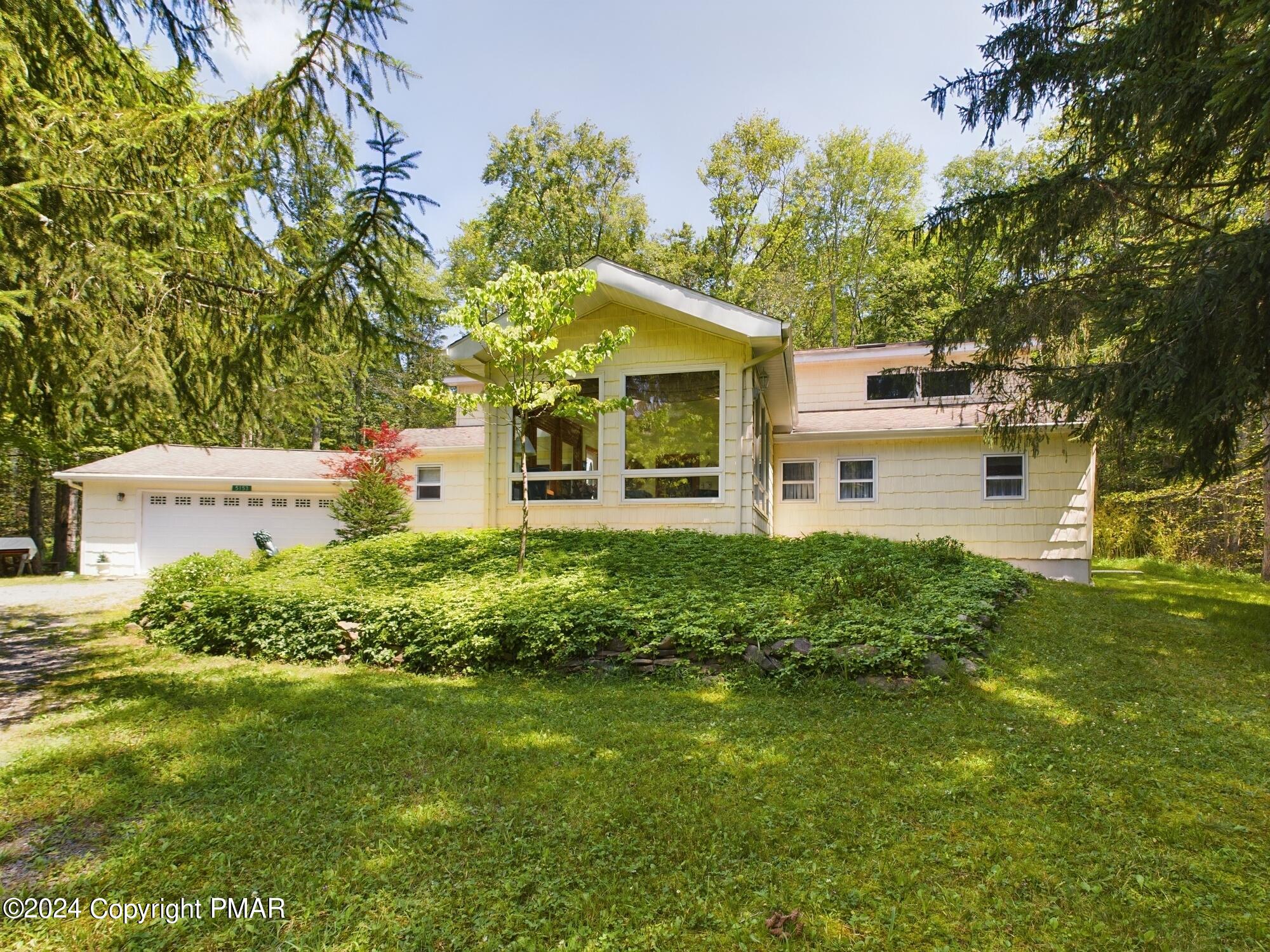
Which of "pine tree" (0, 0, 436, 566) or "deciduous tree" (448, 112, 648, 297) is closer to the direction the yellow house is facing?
the pine tree

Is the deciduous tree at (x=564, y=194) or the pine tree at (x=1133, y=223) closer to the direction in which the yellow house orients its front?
the pine tree

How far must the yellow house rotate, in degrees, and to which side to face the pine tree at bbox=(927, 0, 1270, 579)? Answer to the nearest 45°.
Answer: approximately 45° to its left

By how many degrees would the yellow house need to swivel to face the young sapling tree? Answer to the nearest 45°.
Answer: approximately 45° to its right

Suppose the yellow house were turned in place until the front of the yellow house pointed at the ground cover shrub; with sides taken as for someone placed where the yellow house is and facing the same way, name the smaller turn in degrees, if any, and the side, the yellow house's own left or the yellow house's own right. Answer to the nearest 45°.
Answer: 0° — it already faces it

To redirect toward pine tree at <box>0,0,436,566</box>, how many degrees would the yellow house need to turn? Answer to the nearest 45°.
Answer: approximately 45° to its right

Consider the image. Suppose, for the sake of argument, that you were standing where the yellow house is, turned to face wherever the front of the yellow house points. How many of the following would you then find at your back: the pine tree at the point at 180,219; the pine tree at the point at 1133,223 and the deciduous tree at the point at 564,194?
1

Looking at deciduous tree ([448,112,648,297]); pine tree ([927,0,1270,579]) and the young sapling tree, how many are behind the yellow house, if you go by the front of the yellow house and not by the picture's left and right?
1

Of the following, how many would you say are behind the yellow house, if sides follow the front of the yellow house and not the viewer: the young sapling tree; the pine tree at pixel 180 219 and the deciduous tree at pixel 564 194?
1

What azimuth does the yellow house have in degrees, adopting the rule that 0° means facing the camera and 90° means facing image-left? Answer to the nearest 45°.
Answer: approximately 0°
